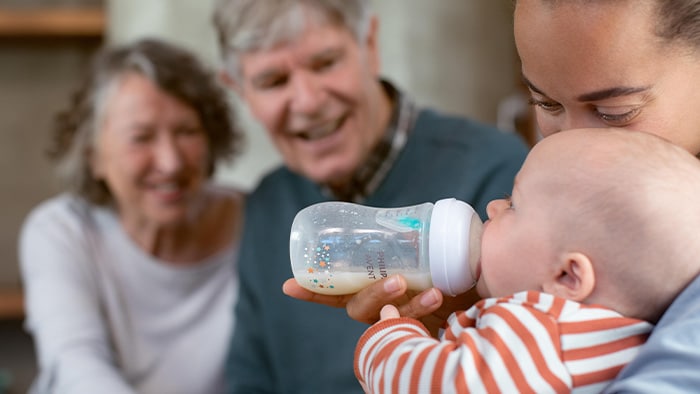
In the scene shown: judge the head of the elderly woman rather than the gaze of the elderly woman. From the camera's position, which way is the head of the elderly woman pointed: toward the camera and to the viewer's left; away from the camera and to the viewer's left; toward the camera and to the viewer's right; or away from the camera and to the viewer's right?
toward the camera and to the viewer's right

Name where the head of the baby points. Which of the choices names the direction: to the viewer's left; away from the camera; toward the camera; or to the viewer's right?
to the viewer's left

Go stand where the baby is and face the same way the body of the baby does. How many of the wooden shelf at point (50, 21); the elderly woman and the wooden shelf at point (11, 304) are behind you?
0

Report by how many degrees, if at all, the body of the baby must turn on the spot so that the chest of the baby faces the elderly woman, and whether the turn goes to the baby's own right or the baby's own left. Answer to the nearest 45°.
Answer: approximately 45° to the baby's own right

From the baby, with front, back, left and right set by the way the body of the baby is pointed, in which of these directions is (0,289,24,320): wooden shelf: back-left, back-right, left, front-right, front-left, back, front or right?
front-right

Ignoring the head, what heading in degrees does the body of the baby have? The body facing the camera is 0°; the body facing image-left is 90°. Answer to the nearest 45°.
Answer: approximately 90°

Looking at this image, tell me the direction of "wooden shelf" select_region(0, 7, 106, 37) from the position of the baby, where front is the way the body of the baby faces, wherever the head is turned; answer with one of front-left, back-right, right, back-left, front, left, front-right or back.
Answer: front-right
